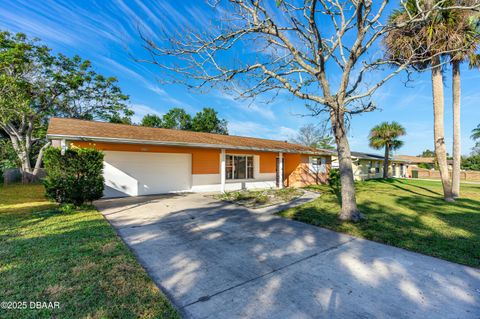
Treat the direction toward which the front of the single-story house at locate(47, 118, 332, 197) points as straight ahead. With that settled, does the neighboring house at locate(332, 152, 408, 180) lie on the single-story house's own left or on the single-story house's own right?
on the single-story house's own left

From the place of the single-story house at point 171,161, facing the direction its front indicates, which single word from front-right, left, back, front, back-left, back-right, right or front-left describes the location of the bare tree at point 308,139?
left

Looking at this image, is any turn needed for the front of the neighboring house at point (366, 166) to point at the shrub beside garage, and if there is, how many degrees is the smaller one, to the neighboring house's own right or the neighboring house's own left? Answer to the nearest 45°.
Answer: approximately 45° to the neighboring house's own right

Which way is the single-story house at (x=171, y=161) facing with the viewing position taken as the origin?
facing the viewer and to the right of the viewer

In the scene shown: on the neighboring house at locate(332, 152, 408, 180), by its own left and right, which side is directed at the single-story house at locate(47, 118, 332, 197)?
right

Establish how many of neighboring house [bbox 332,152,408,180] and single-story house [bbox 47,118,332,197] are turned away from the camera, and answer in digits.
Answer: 0

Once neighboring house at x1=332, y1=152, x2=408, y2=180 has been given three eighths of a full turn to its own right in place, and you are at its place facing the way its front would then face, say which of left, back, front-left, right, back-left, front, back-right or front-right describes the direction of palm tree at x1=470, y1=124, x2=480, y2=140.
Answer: back-right

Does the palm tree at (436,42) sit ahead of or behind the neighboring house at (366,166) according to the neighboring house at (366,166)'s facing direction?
ahead

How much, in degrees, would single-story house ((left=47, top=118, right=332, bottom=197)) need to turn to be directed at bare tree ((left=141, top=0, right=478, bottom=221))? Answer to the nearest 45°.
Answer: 0° — it already faces it

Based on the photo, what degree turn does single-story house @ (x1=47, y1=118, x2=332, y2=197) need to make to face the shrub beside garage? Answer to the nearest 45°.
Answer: approximately 90° to its right

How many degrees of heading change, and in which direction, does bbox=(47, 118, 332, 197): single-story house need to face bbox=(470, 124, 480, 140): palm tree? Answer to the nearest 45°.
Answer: approximately 45° to its left
